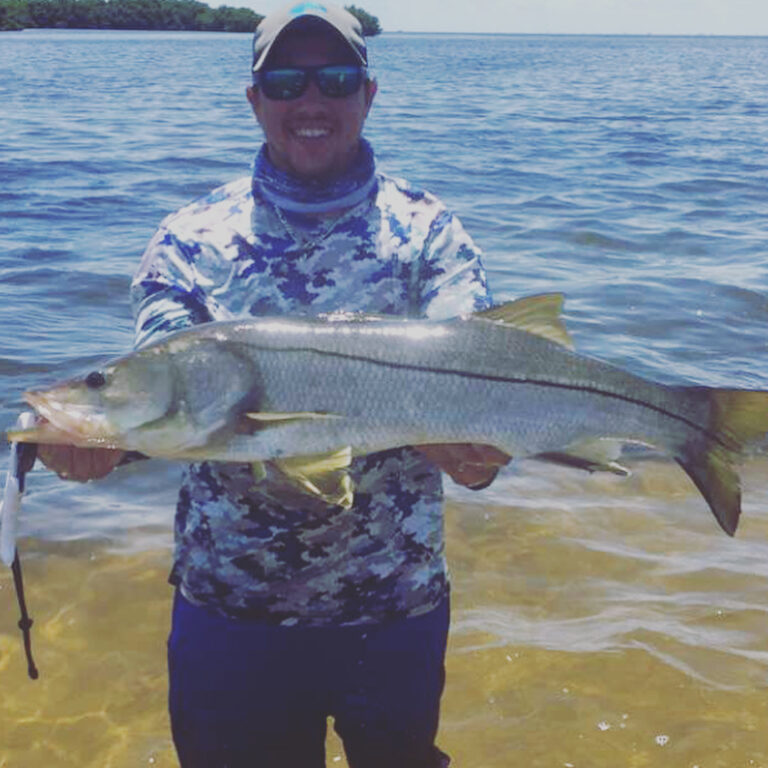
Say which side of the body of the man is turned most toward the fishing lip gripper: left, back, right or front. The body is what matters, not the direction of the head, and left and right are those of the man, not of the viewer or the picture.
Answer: right

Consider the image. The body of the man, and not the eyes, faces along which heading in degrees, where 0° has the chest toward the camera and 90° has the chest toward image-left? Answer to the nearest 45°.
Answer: approximately 0°
